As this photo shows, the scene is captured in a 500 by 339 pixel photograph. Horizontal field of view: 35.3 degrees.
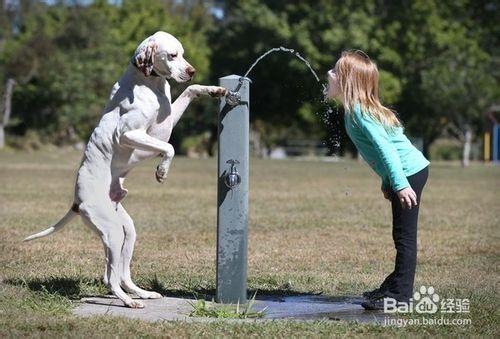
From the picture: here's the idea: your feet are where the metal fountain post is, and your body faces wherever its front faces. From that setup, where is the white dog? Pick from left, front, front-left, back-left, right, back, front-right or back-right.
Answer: right

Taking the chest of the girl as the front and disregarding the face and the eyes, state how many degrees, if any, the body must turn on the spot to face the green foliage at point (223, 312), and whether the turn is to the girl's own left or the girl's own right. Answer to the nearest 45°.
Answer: approximately 45° to the girl's own left

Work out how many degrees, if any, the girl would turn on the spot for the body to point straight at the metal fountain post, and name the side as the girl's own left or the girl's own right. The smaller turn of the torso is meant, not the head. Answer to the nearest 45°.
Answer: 0° — they already face it

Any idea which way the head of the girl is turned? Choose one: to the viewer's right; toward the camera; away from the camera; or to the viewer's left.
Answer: to the viewer's left

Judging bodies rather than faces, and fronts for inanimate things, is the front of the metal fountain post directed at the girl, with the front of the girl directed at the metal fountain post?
no

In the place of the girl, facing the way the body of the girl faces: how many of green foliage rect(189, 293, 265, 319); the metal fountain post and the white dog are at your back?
0

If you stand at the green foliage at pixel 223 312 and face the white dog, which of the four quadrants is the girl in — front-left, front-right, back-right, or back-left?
back-right

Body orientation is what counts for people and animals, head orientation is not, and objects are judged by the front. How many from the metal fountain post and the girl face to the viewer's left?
1

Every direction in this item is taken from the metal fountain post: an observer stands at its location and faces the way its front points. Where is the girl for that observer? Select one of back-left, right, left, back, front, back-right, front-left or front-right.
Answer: left

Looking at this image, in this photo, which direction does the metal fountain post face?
toward the camera

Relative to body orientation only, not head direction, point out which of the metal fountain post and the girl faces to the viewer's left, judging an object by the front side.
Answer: the girl

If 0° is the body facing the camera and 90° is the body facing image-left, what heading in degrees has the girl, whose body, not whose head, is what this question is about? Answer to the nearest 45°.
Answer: approximately 90°
